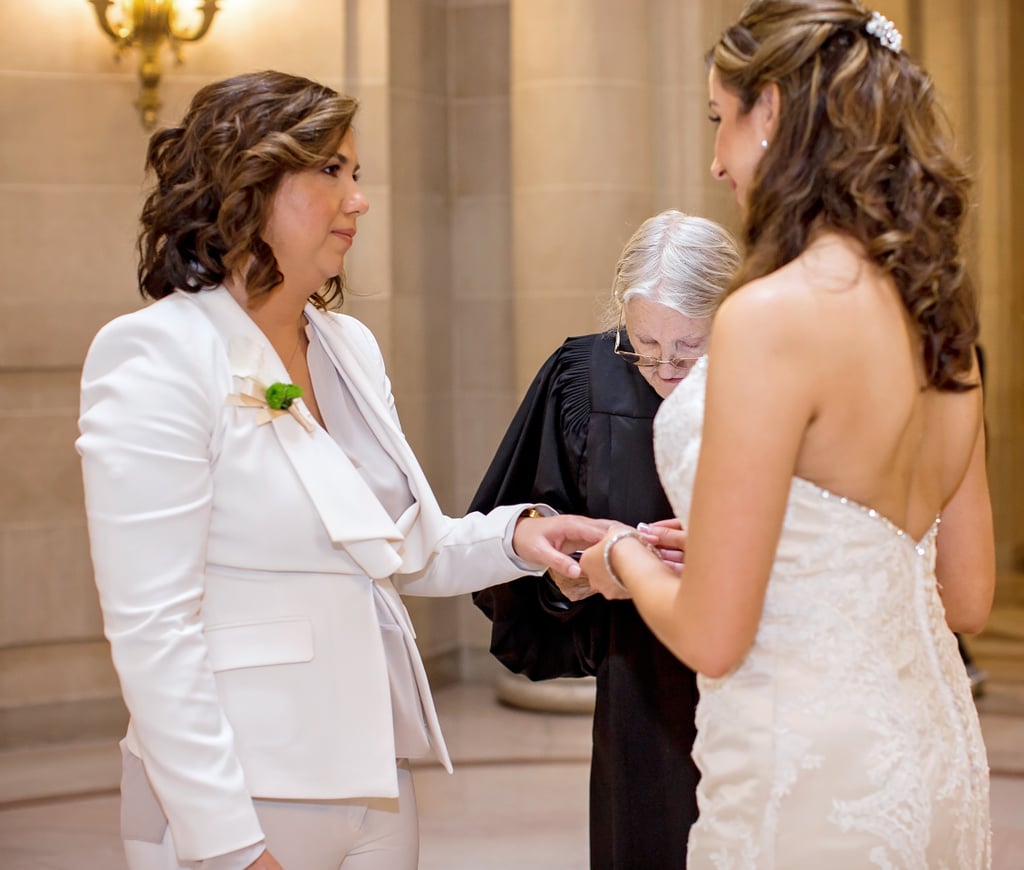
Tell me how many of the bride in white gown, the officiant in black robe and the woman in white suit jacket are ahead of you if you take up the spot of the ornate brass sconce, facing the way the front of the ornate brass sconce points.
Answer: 3

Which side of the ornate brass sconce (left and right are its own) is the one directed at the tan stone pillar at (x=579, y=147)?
left

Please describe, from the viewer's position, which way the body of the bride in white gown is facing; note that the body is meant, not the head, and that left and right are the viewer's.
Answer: facing away from the viewer and to the left of the viewer

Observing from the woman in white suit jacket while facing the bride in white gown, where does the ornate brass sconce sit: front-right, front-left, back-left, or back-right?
back-left

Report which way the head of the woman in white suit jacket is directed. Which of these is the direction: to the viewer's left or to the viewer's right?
to the viewer's right

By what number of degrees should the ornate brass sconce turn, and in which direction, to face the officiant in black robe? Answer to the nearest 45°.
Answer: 0° — it already faces them

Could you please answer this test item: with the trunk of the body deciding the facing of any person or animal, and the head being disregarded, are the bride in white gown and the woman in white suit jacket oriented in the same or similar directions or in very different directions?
very different directions

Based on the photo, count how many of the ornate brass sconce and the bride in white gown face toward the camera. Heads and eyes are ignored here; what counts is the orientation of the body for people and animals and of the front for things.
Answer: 1
